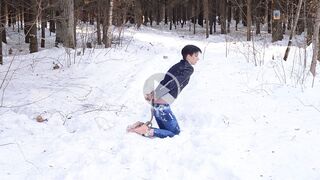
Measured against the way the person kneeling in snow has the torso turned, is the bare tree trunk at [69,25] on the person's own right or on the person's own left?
on the person's own left

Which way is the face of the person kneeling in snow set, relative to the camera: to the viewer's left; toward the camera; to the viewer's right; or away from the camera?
to the viewer's right

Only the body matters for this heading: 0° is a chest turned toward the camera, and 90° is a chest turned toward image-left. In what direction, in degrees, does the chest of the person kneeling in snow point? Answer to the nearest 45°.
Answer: approximately 270°
